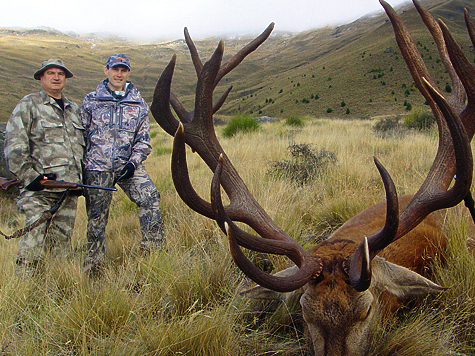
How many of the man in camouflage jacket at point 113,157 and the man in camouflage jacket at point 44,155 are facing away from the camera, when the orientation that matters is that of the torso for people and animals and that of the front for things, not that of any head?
0

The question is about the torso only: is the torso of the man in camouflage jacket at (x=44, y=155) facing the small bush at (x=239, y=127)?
no

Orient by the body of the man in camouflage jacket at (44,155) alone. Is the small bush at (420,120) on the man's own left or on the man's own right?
on the man's own left

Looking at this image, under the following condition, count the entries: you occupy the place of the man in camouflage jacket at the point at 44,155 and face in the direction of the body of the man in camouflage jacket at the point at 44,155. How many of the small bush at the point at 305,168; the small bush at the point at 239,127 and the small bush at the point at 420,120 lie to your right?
0

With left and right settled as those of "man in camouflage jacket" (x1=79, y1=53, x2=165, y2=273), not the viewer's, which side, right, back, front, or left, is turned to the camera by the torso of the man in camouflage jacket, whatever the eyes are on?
front

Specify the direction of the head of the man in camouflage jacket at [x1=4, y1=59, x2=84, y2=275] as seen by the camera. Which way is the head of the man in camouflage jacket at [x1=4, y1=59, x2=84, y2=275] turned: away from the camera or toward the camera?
toward the camera

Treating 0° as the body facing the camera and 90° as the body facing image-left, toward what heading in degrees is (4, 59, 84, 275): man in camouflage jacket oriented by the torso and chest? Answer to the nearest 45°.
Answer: approximately 315°

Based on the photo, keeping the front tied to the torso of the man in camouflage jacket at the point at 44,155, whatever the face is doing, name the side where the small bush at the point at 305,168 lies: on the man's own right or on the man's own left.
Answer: on the man's own left

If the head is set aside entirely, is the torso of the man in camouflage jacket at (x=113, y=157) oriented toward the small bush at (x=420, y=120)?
no

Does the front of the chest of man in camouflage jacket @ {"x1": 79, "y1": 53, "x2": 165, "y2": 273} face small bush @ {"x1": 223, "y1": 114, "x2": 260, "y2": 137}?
no

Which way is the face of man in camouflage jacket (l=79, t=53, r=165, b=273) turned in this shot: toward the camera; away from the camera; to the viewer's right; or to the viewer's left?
toward the camera
